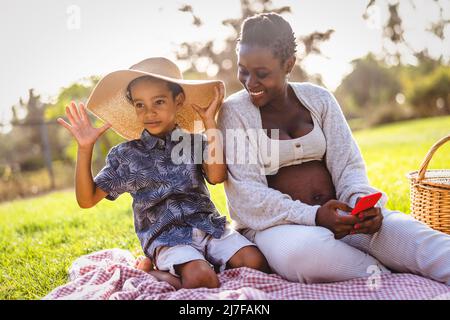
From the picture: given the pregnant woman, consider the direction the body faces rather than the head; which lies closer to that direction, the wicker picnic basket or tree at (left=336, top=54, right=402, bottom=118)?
the wicker picnic basket

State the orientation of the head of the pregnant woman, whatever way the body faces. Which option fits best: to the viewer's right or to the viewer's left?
to the viewer's left

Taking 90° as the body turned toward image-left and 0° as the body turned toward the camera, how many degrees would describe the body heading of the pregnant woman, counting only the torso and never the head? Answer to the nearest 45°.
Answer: approximately 315°

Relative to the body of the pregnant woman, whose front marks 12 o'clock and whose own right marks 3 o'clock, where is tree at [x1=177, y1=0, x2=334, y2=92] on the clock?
The tree is roughly at 7 o'clock from the pregnant woman.

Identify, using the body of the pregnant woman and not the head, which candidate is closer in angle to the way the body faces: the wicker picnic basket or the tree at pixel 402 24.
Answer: the wicker picnic basket

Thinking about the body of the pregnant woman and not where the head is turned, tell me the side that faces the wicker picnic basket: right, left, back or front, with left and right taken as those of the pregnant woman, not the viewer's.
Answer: left

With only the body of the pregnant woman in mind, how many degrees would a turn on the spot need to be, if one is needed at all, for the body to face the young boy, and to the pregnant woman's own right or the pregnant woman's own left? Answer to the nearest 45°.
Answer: approximately 135° to the pregnant woman's own right
